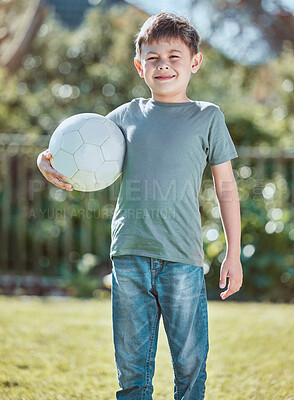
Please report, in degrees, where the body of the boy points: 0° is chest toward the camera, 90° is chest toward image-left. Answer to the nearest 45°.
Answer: approximately 0°
